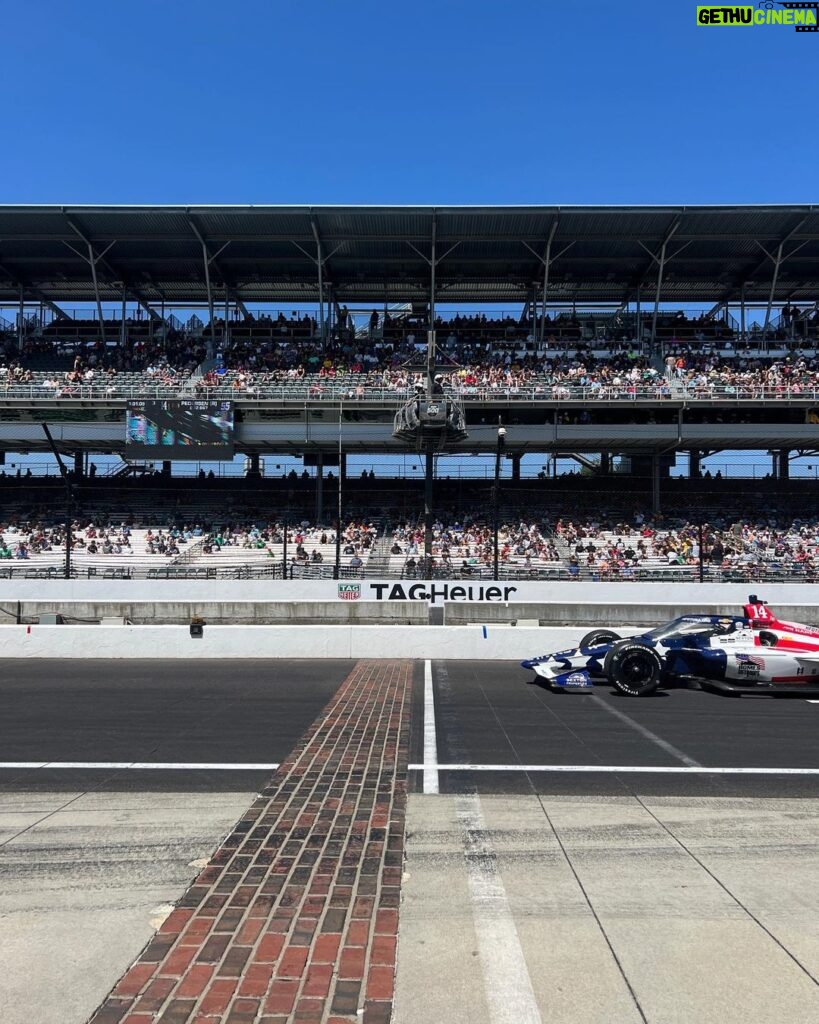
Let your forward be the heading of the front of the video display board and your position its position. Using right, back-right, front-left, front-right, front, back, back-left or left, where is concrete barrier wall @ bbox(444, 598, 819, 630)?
front-left

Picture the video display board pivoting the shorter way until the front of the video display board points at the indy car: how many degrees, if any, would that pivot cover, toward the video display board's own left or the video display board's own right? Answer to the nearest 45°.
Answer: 0° — it already faces it

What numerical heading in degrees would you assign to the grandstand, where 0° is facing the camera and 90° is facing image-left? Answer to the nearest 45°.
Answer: approximately 0°

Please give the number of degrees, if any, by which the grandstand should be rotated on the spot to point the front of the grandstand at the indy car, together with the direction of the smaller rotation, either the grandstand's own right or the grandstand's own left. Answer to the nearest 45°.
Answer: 0° — it already faces it

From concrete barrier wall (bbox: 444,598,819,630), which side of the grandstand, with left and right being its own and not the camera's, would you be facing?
front

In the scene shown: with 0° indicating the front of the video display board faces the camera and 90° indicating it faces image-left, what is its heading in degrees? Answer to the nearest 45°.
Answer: approximately 0°

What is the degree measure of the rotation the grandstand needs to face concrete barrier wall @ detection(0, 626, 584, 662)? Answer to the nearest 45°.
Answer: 0° — it already faces it
